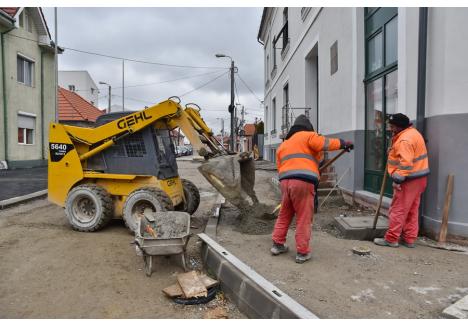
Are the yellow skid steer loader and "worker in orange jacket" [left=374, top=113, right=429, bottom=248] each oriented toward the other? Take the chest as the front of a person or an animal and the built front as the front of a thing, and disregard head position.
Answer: yes

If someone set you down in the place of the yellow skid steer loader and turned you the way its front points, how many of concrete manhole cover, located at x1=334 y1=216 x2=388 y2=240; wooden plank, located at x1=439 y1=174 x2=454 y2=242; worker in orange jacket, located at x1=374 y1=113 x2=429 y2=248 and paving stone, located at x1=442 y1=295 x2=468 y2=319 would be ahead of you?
4

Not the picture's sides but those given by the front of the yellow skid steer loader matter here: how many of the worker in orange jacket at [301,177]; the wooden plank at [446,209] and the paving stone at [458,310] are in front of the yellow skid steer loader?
3

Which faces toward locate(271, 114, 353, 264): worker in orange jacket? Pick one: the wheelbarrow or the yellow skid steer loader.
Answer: the yellow skid steer loader

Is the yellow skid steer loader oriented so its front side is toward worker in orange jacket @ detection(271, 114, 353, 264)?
yes

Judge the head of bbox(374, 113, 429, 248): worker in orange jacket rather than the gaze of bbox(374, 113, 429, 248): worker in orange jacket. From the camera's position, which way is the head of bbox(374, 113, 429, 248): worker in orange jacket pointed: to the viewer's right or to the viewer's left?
to the viewer's left

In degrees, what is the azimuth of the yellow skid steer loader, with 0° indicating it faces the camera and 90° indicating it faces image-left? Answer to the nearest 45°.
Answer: approximately 315°

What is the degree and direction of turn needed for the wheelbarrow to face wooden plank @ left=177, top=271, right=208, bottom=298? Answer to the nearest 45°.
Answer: approximately 180°

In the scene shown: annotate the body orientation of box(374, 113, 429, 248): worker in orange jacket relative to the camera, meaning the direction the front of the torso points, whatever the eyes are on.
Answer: to the viewer's left

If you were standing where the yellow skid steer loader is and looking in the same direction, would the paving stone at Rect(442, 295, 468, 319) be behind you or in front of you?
in front

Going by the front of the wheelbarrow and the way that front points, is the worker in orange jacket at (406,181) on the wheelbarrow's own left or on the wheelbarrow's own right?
on the wheelbarrow's own right
